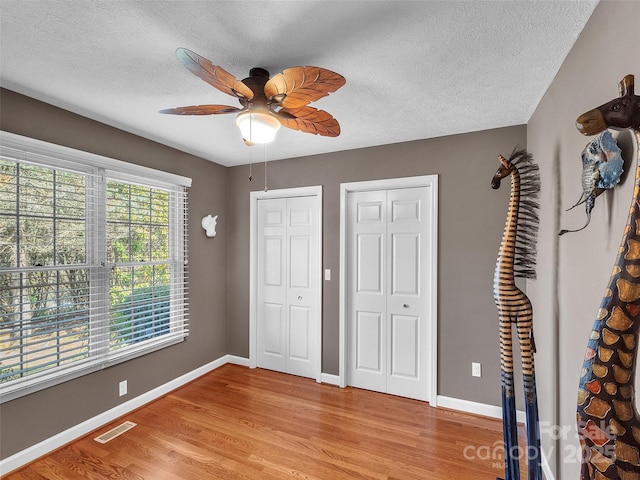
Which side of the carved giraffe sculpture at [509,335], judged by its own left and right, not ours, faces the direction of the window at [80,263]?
front

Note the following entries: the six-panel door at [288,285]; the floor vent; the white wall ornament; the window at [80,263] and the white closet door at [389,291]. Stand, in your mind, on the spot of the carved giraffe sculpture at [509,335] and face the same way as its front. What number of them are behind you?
0

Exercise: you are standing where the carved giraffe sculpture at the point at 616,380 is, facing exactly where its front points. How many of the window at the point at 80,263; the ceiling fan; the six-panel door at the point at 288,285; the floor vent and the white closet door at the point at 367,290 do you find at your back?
0

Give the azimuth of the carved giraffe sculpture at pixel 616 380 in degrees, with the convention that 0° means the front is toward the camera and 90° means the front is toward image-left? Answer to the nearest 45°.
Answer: approximately 90°

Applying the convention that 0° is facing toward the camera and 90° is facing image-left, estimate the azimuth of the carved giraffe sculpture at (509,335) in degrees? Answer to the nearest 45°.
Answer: approximately 90°

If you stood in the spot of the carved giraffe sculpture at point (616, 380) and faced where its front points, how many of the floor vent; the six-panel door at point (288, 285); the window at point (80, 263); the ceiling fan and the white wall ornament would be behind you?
0

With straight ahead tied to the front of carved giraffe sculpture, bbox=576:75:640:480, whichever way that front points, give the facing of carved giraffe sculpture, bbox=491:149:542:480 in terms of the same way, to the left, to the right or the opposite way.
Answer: the same way

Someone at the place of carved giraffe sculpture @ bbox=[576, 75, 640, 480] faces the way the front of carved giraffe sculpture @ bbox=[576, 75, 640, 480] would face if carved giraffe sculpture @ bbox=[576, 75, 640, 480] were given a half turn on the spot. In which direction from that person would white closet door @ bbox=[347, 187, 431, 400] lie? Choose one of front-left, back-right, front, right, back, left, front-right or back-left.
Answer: back-left

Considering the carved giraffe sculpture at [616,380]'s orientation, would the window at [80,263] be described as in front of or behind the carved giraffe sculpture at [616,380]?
in front

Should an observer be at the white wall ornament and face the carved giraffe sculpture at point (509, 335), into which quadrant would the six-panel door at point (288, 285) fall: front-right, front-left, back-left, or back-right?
front-left

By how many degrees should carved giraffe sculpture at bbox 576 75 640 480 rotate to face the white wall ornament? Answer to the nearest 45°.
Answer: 0° — it already faces it

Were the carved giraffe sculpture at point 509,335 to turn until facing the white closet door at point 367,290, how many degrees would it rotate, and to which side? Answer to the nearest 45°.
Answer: approximately 45° to its right

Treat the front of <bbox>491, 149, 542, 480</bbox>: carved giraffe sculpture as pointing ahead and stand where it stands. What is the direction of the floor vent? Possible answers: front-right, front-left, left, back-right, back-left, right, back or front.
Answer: front

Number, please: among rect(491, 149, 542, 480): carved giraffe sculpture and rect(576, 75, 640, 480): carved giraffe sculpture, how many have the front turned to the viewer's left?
2

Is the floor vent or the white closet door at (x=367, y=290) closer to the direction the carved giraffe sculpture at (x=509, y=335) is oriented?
the floor vent

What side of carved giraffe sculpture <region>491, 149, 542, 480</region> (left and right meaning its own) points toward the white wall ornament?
front
